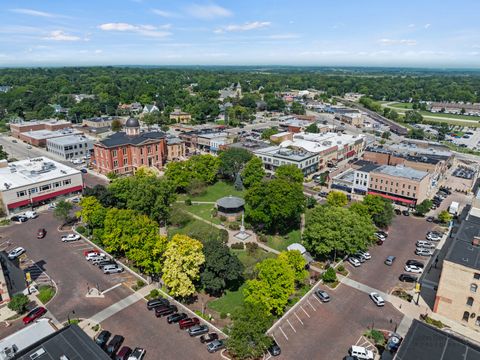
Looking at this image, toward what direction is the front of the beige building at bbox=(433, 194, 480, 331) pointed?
to the viewer's left

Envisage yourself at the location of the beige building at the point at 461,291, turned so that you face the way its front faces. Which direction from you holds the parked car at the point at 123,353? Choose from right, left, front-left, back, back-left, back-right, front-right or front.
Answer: front-left

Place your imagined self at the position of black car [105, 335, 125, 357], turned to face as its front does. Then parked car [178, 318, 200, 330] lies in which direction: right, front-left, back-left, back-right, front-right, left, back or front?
back-left

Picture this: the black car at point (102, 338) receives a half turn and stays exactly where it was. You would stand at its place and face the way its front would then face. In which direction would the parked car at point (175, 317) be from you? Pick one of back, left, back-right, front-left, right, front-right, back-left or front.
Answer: front-right

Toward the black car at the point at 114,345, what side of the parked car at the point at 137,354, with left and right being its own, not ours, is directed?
right

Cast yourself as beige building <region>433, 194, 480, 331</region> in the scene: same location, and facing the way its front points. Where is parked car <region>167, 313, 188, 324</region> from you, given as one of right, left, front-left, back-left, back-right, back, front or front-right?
front-left

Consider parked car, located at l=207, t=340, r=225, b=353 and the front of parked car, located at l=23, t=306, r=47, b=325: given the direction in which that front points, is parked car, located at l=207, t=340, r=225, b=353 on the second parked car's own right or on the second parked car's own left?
on the second parked car's own left

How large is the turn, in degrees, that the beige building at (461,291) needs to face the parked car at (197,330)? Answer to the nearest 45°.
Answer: approximately 45° to its left
